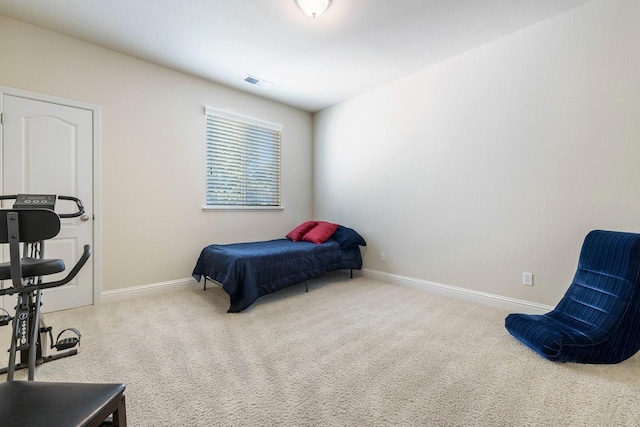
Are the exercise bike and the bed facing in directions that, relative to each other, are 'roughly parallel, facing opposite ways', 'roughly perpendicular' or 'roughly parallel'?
roughly perpendicular

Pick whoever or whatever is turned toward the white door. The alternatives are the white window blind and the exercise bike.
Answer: the exercise bike

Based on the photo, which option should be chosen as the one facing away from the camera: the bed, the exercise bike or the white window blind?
the exercise bike

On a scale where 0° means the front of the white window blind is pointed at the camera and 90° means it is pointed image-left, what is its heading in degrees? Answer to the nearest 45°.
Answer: approximately 315°

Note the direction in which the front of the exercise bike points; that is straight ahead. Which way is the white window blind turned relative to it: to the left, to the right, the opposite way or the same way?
the opposite way
